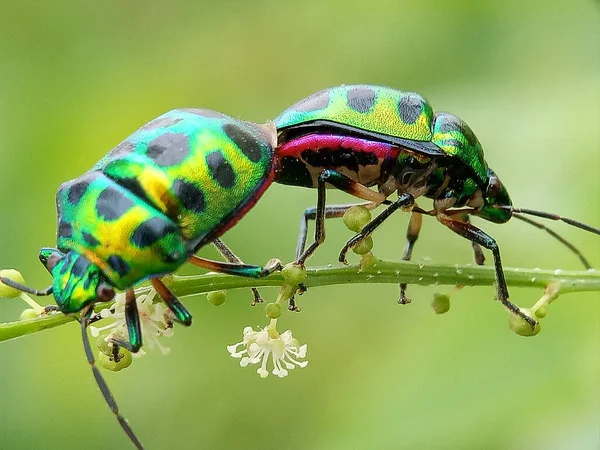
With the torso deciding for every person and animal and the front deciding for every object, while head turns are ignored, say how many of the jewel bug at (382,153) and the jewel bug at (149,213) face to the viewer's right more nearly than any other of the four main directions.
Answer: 1

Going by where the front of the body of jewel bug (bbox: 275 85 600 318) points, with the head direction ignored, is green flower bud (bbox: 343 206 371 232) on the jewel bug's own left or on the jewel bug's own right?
on the jewel bug's own right

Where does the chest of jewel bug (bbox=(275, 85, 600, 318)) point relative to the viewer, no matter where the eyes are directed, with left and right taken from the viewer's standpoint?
facing to the right of the viewer

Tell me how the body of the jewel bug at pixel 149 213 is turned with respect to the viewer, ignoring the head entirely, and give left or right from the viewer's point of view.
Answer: facing the viewer and to the left of the viewer

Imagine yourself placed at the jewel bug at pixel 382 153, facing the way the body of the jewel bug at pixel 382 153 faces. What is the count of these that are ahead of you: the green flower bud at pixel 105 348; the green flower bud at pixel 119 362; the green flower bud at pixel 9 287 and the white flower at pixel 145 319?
0

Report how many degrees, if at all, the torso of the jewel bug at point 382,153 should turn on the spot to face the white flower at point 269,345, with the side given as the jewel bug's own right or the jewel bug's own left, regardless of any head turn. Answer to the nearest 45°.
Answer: approximately 135° to the jewel bug's own right

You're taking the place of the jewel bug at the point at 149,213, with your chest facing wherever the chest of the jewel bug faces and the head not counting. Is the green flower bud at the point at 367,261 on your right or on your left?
on your left

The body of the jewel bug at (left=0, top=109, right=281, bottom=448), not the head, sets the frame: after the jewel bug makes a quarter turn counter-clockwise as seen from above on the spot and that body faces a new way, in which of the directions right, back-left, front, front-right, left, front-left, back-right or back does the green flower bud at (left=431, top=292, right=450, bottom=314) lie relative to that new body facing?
front-left

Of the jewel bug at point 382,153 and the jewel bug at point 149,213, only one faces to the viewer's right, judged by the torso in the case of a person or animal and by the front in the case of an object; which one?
the jewel bug at point 382,153
